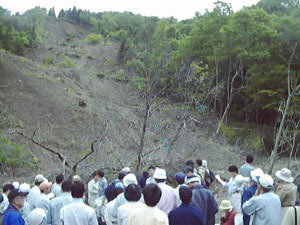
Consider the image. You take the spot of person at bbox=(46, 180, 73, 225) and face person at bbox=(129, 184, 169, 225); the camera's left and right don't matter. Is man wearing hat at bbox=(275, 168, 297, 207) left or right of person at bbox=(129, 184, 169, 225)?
left

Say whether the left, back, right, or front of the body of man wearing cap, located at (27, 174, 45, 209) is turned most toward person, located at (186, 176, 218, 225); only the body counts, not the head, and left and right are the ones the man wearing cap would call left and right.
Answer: right

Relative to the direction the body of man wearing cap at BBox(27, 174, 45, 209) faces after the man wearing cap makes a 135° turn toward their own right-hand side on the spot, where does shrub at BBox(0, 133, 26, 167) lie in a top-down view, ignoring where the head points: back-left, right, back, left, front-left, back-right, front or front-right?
back

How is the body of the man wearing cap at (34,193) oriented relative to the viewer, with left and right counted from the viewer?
facing away from the viewer and to the right of the viewer

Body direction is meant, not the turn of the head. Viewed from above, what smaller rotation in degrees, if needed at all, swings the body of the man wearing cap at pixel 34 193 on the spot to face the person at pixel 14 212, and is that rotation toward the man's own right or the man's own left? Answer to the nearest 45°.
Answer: approximately 135° to the man's own right

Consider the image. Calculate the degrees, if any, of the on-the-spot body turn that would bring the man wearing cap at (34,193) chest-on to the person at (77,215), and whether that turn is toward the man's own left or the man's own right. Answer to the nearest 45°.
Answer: approximately 135° to the man's own right

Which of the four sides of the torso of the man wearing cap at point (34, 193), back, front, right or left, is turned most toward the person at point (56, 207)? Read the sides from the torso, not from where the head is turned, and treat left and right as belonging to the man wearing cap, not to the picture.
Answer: right

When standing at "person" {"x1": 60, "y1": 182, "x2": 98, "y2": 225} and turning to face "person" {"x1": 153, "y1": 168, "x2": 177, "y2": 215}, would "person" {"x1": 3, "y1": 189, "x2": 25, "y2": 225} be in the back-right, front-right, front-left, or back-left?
back-left

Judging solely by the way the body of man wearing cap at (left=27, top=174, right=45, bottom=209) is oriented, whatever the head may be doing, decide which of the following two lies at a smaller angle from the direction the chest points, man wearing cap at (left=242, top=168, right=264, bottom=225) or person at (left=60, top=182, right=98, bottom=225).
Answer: the man wearing cap
